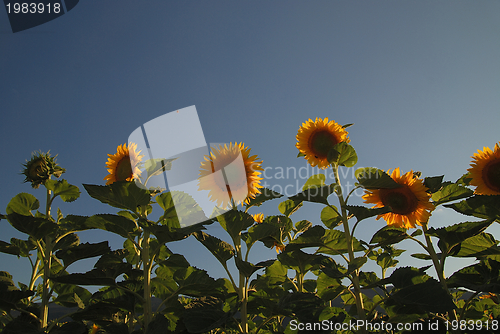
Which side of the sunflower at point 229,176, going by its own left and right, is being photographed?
front

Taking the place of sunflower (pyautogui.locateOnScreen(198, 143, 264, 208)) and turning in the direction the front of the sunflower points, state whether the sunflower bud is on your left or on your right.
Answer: on your right
